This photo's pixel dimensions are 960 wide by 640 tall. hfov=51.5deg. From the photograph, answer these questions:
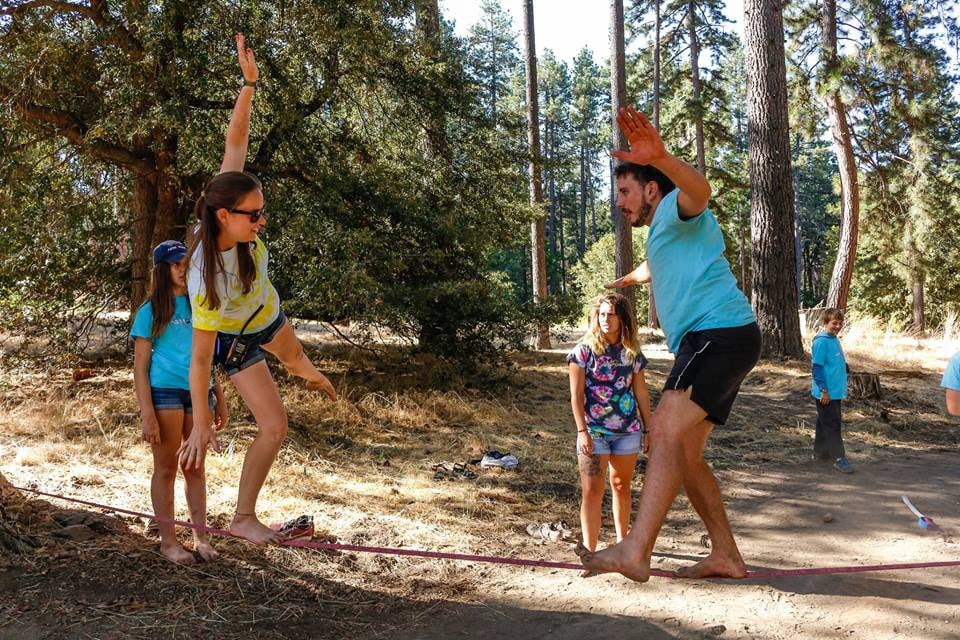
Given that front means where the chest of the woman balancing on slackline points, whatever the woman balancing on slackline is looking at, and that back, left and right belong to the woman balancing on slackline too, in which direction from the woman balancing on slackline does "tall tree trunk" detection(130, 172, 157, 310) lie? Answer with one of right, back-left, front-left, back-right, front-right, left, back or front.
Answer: back-left

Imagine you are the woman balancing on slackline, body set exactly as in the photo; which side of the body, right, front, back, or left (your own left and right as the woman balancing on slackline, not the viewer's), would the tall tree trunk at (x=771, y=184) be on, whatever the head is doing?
left

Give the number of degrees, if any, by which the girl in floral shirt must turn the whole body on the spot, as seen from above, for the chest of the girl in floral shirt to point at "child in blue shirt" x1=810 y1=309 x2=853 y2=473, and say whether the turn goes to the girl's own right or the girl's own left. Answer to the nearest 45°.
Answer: approximately 135° to the girl's own left

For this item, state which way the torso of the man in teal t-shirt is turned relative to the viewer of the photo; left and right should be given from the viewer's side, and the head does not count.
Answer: facing to the left of the viewer

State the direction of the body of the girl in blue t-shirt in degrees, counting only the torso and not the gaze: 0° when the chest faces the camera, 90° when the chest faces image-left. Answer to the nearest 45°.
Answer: approximately 315°

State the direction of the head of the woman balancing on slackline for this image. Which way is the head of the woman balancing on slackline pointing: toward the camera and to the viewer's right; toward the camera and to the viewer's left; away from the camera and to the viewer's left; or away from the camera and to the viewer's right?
toward the camera and to the viewer's right

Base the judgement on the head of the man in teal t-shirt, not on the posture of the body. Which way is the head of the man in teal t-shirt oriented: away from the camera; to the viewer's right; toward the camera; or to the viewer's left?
to the viewer's left

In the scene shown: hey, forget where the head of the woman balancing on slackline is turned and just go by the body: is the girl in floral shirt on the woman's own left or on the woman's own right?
on the woman's own left

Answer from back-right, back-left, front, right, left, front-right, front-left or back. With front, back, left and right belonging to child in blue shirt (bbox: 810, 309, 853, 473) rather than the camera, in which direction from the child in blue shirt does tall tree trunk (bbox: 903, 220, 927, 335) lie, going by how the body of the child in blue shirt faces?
back-left

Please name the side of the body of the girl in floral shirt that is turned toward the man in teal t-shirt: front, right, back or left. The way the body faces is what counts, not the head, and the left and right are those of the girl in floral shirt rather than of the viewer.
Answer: front

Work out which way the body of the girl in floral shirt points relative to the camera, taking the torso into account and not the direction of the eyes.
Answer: toward the camera

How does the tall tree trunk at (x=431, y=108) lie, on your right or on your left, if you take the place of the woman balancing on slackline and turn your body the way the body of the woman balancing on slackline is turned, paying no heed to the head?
on your left

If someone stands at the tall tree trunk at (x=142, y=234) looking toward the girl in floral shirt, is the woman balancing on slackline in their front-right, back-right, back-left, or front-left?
front-right

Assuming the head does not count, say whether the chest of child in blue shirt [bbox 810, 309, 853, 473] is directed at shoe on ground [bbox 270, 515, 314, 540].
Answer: no

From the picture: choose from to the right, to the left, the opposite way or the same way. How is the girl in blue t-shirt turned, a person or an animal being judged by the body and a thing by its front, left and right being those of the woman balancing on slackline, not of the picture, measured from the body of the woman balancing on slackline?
the same way

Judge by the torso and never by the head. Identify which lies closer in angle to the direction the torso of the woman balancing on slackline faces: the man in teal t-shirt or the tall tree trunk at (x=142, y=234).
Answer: the man in teal t-shirt

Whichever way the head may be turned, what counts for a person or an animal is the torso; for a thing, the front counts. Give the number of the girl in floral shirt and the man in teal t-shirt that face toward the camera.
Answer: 1
